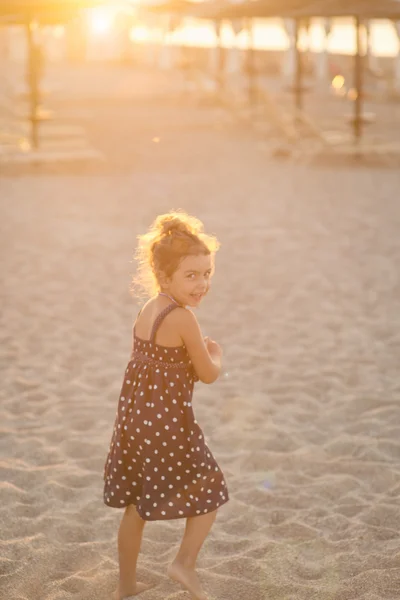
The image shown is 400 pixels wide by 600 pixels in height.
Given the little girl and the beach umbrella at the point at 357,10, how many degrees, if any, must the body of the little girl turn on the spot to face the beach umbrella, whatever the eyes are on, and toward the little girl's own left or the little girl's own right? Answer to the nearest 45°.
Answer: approximately 45° to the little girl's own left

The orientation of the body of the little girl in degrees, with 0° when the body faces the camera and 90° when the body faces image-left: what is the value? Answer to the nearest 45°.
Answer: approximately 225°
